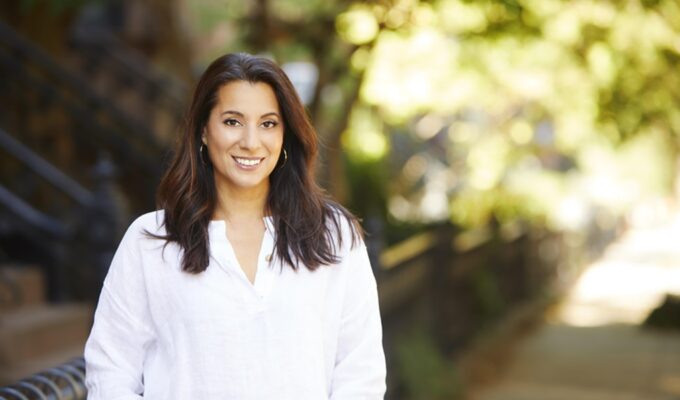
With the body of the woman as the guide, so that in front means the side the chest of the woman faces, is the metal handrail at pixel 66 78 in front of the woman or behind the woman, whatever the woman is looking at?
behind

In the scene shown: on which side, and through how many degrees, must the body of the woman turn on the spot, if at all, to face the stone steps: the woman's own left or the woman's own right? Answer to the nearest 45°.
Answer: approximately 180°

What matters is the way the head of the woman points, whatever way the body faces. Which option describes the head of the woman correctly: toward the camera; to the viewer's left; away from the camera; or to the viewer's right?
toward the camera

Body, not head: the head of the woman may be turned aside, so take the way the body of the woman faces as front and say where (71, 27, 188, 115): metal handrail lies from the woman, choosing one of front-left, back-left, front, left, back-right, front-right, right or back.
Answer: back

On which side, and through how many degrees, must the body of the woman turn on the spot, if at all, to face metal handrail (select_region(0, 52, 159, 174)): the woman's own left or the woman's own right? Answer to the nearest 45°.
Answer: approximately 180°

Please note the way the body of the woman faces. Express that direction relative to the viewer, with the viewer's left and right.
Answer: facing the viewer

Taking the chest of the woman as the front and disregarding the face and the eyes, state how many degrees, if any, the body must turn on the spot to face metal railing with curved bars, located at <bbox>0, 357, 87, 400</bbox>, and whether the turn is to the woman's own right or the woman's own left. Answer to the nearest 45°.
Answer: approximately 135° to the woman's own right

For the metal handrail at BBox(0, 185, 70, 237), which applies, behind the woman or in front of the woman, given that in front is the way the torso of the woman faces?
behind
